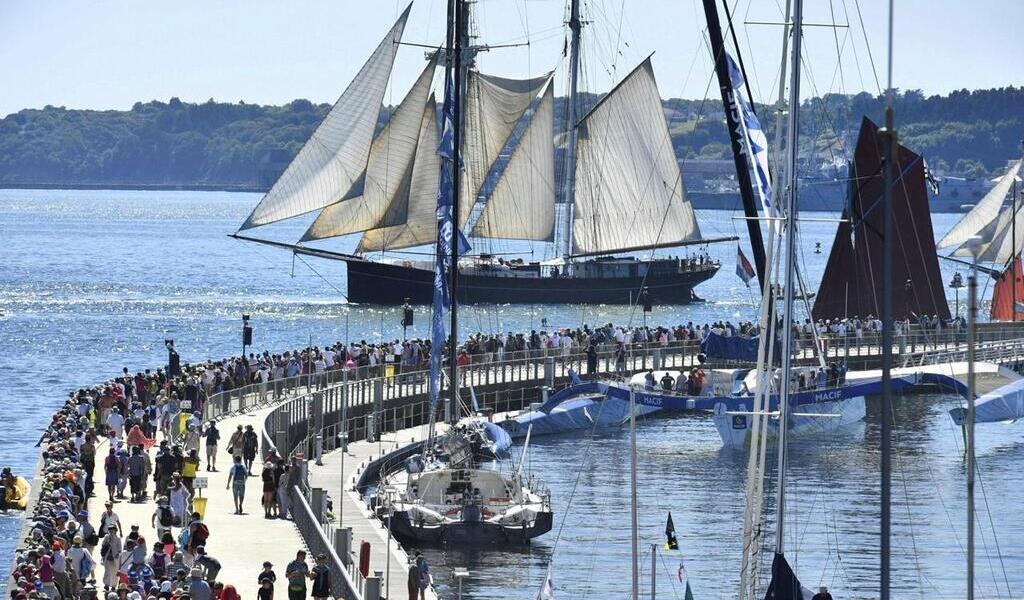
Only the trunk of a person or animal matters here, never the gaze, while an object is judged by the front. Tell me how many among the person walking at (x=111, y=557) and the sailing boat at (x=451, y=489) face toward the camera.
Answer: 1

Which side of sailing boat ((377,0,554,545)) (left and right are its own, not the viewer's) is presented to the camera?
back

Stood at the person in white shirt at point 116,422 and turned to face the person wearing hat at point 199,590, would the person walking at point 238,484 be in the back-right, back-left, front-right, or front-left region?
front-left

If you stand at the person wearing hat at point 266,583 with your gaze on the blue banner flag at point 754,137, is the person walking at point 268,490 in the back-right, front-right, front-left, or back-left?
front-left
